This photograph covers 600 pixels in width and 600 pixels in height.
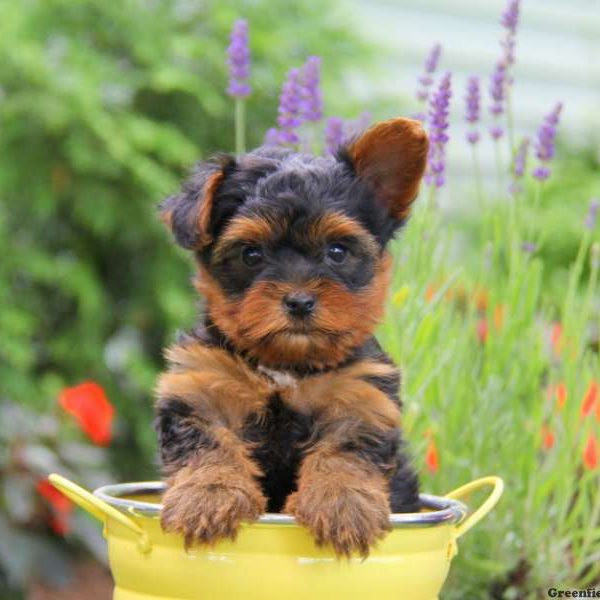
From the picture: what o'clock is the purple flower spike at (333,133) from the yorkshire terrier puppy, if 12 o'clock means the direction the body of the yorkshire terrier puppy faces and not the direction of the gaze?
The purple flower spike is roughly at 6 o'clock from the yorkshire terrier puppy.

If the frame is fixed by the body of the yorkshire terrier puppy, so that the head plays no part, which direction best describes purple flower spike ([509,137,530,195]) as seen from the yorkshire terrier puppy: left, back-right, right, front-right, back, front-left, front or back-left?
back-left

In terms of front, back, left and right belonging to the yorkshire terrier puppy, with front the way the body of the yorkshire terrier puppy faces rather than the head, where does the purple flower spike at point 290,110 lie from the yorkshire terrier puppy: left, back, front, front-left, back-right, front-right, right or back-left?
back

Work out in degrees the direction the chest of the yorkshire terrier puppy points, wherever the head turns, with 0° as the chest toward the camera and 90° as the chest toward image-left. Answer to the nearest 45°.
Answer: approximately 0°

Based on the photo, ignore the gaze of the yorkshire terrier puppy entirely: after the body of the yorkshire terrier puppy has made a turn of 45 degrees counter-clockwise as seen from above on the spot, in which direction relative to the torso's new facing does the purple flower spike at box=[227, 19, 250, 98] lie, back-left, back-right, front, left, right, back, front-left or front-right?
back-left

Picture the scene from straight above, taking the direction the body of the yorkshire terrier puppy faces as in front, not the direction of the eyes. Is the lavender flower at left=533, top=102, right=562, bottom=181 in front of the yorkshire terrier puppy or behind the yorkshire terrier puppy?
behind

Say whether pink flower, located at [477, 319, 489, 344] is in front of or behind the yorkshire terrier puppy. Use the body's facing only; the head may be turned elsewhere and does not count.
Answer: behind

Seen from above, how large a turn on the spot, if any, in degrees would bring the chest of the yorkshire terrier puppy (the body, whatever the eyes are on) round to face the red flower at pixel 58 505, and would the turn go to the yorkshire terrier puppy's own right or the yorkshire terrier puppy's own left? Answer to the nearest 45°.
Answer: approximately 135° to the yorkshire terrier puppy's own right

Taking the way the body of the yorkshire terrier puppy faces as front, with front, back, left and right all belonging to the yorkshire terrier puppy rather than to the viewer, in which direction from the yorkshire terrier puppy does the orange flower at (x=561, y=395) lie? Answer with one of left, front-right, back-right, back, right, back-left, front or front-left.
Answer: back-left

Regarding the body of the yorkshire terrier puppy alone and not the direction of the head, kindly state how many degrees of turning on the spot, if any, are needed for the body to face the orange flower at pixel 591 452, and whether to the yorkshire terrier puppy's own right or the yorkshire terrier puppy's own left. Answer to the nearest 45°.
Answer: approximately 135° to the yorkshire terrier puppy's own left

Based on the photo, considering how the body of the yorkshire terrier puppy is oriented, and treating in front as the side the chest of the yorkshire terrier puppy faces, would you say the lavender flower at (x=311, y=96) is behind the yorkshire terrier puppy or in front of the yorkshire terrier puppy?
behind

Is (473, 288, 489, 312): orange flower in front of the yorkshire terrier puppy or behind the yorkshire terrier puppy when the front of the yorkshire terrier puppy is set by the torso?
behind
